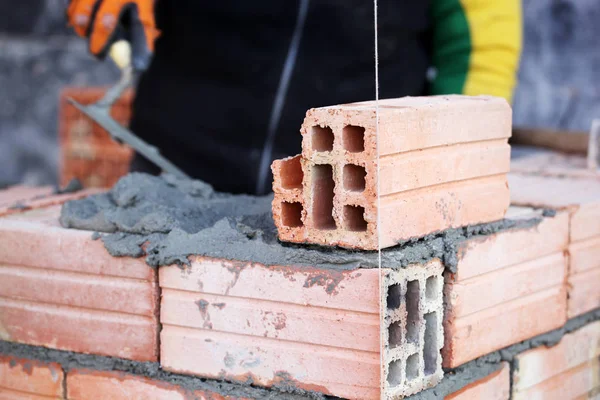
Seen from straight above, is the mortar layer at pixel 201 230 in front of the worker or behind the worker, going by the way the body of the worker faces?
in front

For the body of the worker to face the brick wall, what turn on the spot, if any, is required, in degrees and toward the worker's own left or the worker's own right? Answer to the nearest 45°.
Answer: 0° — they already face it

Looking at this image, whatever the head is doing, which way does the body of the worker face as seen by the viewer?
toward the camera

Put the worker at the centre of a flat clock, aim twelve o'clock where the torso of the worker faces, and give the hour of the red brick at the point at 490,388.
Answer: The red brick is roughly at 11 o'clock from the worker.

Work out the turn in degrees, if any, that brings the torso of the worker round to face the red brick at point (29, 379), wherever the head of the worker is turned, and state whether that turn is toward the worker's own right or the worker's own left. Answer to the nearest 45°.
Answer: approximately 45° to the worker's own right

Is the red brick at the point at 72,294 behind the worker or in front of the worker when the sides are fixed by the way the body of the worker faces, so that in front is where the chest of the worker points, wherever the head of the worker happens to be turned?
in front

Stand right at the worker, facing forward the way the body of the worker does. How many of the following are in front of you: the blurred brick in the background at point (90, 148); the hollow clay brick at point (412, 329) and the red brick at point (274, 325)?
2

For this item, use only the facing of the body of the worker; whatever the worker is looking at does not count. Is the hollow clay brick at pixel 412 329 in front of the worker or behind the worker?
in front

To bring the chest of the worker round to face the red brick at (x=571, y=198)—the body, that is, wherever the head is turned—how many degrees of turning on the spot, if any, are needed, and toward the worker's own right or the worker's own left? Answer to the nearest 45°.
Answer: approximately 45° to the worker's own left

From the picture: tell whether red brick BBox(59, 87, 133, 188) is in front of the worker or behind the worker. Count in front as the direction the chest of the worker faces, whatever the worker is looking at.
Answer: behind

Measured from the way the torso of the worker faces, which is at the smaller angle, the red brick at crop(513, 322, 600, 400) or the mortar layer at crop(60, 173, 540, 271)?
the mortar layer

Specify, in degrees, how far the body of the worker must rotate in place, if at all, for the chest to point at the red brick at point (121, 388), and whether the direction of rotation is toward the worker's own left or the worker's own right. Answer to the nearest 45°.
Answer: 0° — they already face it

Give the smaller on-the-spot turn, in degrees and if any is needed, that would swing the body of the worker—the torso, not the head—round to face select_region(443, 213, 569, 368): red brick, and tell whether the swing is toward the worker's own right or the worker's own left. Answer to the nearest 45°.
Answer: approximately 45° to the worker's own left
